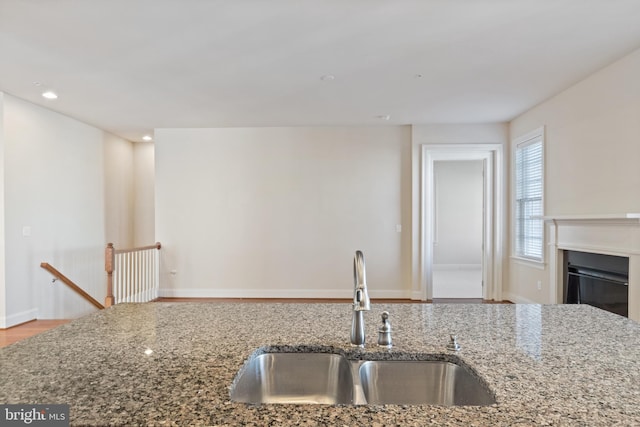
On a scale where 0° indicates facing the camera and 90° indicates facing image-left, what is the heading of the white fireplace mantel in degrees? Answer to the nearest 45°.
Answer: approximately 45°

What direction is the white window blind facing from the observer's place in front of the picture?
facing the viewer and to the left of the viewer

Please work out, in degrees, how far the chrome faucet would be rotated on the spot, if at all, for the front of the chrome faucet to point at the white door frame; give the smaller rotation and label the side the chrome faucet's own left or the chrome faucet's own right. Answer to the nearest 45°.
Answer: approximately 180°

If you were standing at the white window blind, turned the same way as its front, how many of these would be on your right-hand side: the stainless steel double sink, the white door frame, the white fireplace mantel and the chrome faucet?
1

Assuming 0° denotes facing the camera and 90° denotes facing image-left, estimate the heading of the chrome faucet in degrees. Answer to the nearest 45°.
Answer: approximately 0°

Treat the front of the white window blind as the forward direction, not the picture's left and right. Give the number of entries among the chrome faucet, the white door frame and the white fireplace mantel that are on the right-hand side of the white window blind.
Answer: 1

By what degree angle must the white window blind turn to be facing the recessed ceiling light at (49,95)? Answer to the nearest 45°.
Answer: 0° — it already faces it

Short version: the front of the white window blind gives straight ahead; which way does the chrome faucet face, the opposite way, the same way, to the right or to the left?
to the left

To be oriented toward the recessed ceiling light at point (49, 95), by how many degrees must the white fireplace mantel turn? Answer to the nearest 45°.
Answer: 0° — it already faces it

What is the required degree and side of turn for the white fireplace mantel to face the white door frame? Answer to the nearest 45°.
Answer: approximately 90° to its right

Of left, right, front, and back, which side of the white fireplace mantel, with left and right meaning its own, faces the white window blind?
right
